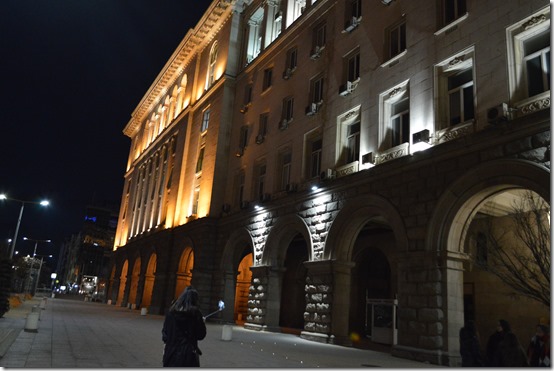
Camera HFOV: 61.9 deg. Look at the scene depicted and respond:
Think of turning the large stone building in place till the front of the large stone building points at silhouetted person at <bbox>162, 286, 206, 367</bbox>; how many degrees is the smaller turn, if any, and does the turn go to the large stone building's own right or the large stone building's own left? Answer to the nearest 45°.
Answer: approximately 45° to the large stone building's own left

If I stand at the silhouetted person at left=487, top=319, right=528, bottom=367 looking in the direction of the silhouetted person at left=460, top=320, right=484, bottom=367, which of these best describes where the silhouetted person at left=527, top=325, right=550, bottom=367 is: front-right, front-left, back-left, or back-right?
back-right

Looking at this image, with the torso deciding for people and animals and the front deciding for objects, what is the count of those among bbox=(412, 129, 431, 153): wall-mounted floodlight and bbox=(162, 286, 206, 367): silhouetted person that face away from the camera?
1

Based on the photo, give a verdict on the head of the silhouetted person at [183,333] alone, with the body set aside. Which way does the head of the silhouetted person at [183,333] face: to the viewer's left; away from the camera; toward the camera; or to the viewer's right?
away from the camera

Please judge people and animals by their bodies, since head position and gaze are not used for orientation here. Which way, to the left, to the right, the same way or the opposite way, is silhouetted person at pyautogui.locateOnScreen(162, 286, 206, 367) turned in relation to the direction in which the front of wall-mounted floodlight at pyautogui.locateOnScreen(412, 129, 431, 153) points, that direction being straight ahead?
to the right

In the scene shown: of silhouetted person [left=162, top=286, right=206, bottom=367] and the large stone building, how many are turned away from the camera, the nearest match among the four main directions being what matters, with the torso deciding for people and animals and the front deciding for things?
1

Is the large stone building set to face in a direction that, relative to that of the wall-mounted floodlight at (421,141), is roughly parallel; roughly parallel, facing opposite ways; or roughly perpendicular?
roughly parallel

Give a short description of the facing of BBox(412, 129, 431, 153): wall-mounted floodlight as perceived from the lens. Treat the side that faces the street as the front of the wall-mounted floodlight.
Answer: facing the viewer and to the left of the viewer

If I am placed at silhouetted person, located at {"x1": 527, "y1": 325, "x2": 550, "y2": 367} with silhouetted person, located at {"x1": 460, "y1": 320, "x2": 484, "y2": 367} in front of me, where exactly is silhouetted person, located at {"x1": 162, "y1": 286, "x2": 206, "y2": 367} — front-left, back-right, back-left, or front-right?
front-left

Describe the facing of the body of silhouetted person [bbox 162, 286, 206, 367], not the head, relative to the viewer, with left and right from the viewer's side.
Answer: facing away from the viewer

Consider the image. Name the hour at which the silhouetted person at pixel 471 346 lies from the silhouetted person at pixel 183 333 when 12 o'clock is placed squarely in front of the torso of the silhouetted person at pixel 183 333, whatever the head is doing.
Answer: the silhouetted person at pixel 471 346 is roughly at 2 o'clock from the silhouetted person at pixel 183 333.

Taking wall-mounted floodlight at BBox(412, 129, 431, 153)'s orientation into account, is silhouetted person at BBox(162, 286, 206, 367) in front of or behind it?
in front

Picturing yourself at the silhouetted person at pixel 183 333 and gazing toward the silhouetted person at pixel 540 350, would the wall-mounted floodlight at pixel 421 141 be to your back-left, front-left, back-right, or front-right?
front-left

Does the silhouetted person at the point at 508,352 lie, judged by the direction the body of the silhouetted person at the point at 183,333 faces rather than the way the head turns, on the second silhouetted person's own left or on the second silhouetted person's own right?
on the second silhouetted person's own right
